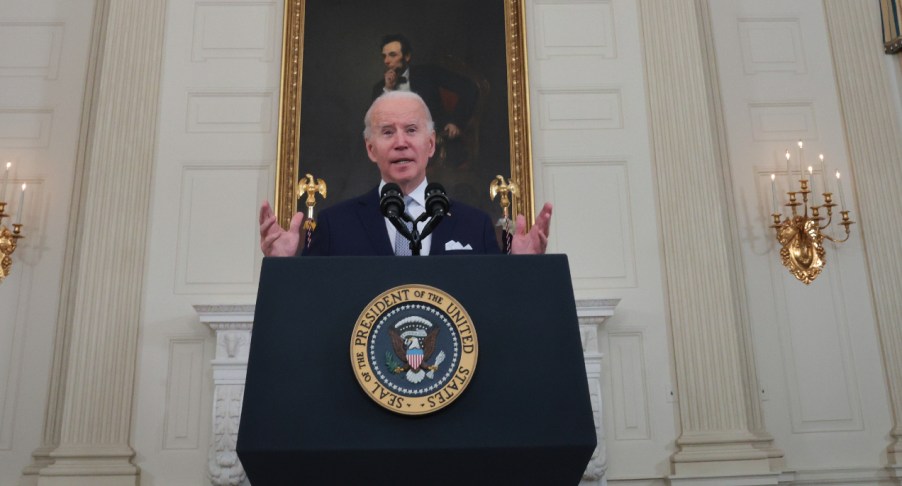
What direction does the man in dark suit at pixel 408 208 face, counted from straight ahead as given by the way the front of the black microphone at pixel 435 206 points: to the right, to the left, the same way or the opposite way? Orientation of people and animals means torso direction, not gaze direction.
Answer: the opposite way

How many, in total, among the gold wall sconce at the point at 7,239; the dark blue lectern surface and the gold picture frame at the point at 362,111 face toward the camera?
3

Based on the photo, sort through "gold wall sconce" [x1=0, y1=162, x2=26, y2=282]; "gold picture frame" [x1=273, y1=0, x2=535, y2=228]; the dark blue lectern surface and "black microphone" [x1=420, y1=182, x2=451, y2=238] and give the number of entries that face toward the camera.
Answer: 3

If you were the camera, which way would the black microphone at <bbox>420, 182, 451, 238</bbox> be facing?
facing away from the viewer

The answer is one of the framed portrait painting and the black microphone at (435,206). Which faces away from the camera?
the black microphone

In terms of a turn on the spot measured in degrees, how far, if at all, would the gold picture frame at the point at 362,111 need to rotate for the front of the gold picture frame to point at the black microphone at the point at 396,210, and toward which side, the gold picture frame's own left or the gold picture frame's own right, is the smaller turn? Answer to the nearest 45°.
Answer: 0° — it already faces it
